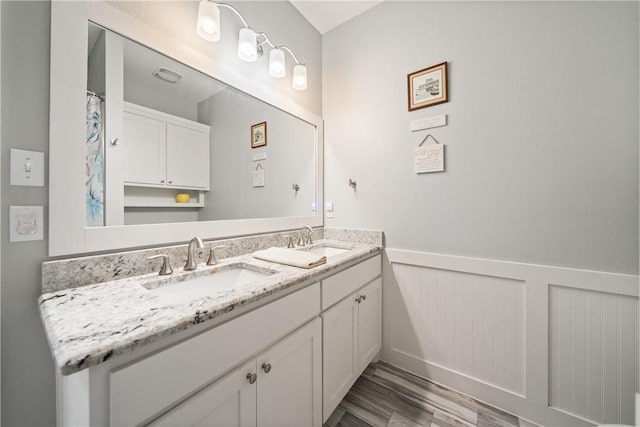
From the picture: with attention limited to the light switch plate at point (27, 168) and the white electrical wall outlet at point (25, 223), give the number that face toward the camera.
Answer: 2

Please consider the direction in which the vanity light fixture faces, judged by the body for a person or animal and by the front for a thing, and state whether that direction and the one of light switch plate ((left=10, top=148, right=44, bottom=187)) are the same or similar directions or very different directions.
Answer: same or similar directions

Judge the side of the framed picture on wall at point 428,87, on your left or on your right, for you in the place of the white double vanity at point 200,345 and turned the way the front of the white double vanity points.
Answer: on your left

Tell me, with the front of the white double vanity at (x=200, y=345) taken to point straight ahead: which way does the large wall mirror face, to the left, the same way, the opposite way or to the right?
the same way

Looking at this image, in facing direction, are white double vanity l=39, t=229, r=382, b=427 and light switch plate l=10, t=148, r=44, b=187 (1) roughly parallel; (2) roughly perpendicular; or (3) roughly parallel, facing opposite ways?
roughly parallel

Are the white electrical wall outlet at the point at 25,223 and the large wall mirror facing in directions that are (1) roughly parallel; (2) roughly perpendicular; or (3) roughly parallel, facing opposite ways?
roughly parallel

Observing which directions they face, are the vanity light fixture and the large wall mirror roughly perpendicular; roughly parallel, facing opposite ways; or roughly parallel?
roughly parallel

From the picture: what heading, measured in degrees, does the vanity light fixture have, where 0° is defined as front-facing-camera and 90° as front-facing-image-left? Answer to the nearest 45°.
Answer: approximately 315°

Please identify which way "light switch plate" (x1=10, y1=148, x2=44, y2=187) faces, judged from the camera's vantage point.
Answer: facing the viewer

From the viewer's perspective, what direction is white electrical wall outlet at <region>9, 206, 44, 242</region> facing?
toward the camera

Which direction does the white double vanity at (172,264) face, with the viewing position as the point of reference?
facing the viewer and to the right of the viewer
